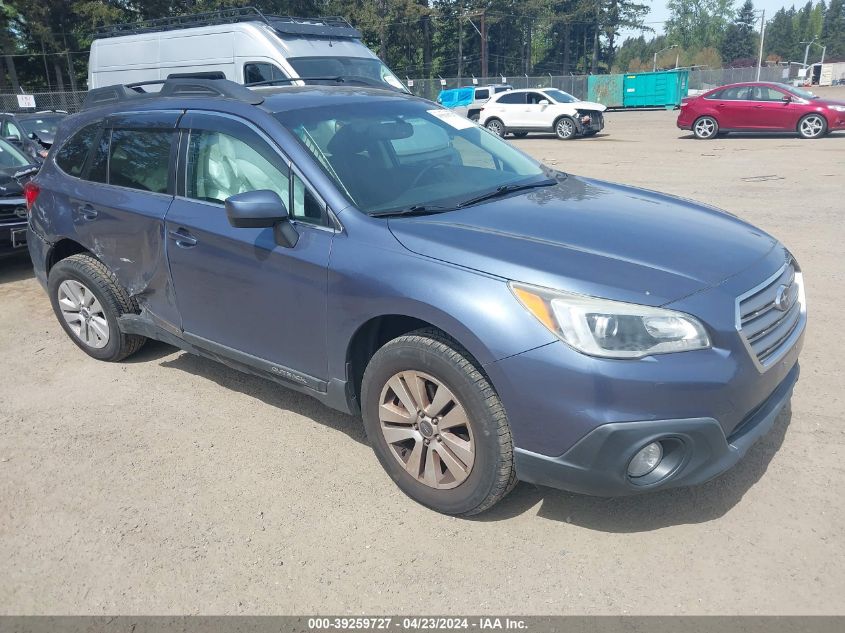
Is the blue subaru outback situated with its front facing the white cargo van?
no

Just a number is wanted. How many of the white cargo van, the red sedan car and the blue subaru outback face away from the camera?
0

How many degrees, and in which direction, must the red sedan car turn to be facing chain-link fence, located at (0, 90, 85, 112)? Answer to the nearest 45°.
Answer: approximately 180°

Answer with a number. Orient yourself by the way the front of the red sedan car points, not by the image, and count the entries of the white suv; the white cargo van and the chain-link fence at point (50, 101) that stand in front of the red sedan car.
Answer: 0

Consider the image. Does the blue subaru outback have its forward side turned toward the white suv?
no

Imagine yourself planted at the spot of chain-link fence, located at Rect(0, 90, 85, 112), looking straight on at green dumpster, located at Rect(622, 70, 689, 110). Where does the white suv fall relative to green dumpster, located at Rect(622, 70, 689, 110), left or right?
right

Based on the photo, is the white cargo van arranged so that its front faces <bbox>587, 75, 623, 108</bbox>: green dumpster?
no

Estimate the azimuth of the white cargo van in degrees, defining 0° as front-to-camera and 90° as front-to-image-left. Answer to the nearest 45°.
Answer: approximately 315°

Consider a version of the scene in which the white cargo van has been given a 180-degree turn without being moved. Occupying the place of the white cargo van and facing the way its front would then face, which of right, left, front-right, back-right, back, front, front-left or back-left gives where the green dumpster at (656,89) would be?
right

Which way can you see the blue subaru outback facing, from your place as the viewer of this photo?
facing the viewer and to the right of the viewer

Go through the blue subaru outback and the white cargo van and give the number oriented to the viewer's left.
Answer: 0

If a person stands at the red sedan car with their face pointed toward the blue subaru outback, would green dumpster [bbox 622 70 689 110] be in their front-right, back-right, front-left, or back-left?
back-right

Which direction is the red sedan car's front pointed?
to the viewer's right
